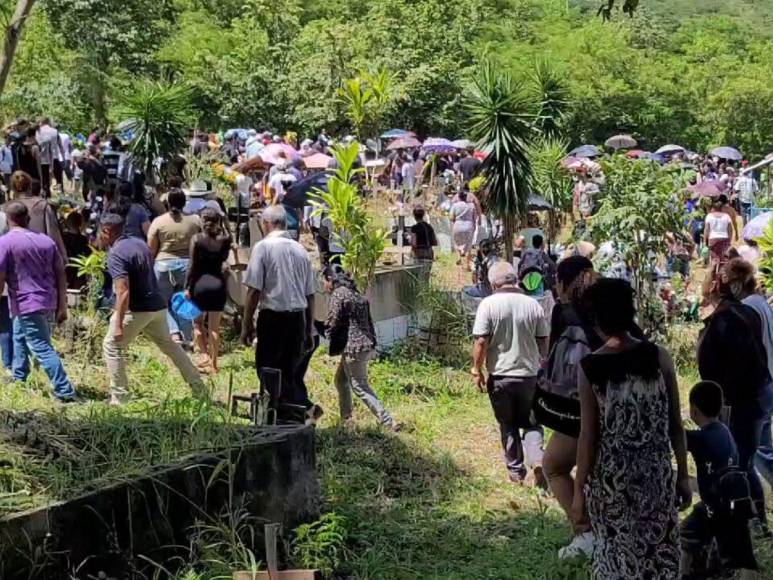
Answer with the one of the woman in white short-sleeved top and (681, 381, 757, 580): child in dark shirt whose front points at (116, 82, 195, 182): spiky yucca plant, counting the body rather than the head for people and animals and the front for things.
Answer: the child in dark shirt

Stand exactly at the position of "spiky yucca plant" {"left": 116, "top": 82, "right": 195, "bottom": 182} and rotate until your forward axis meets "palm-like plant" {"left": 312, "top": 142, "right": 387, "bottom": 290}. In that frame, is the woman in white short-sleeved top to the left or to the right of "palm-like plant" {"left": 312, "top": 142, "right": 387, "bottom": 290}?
left

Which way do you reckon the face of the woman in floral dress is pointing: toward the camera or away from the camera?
away from the camera

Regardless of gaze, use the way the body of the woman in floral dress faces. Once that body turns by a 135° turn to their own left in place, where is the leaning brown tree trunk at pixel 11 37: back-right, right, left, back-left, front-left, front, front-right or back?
front-right

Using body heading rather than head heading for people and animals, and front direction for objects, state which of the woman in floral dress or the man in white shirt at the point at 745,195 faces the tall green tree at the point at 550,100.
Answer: the woman in floral dress

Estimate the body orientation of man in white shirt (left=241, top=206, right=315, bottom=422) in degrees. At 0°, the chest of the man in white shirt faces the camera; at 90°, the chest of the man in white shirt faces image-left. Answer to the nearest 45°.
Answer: approximately 135°

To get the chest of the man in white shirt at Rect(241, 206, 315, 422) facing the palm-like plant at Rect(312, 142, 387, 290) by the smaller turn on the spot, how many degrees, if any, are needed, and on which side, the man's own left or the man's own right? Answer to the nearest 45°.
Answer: approximately 45° to the man's own right

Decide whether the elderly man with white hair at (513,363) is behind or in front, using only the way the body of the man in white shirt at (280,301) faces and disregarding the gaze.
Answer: behind
